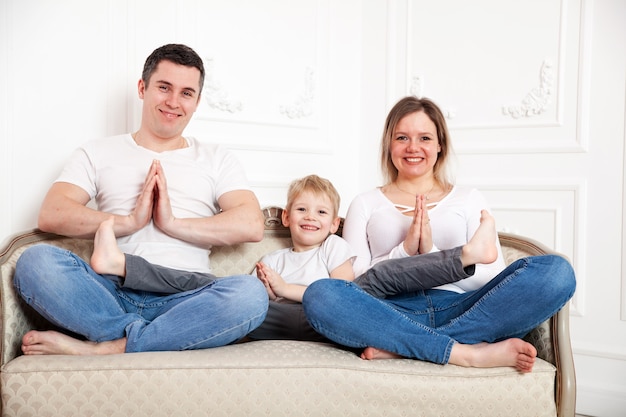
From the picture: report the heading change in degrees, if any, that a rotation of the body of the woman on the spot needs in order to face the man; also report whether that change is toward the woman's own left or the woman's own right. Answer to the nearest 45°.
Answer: approximately 90° to the woman's own right

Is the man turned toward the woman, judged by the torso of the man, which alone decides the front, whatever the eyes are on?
no

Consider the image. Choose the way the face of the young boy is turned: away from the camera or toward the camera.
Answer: toward the camera

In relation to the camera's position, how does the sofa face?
facing the viewer

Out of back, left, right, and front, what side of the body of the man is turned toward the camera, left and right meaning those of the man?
front

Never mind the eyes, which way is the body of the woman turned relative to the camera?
toward the camera

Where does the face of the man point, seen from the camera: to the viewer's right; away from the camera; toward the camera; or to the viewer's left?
toward the camera

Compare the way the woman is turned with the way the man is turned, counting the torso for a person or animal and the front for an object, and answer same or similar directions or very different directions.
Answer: same or similar directions

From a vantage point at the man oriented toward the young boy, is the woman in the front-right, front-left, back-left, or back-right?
front-right

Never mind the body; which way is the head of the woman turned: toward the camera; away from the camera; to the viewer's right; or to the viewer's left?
toward the camera
